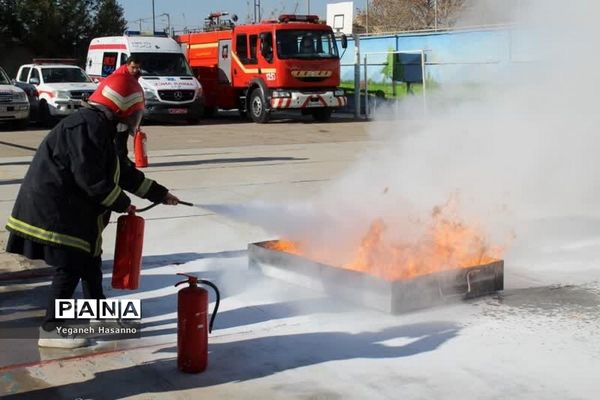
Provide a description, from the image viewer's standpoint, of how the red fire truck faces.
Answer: facing the viewer and to the right of the viewer

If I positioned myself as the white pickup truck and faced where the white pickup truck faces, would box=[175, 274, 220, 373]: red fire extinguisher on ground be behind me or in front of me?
in front

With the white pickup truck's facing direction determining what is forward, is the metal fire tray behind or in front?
in front

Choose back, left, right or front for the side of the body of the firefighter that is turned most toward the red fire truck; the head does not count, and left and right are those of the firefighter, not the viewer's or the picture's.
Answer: left

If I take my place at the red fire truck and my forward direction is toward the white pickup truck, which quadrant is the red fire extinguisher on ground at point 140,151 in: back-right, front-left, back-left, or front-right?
front-left

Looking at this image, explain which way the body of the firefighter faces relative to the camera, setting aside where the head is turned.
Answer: to the viewer's right

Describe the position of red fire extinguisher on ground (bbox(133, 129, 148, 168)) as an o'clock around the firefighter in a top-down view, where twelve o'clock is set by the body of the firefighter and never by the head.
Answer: The red fire extinguisher on ground is roughly at 9 o'clock from the firefighter.

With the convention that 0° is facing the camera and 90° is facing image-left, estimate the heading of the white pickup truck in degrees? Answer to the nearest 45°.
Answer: approximately 315°

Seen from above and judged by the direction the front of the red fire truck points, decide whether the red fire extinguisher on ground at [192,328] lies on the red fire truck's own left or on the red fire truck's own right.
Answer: on the red fire truck's own right

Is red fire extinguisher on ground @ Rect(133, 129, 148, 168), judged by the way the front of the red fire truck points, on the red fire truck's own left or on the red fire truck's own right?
on the red fire truck's own right

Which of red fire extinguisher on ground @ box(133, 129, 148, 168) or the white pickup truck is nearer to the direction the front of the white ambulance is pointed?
the red fire extinguisher on ground

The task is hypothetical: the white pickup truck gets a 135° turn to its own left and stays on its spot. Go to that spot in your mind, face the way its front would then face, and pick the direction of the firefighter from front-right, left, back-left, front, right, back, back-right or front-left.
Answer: back

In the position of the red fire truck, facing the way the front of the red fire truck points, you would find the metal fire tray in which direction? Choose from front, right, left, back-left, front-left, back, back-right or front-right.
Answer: front-right
